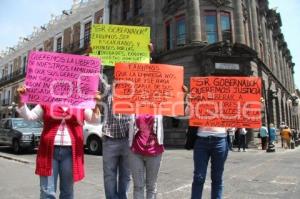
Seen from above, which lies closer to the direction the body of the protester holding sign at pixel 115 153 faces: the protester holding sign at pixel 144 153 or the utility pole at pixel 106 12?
the protester holding sign

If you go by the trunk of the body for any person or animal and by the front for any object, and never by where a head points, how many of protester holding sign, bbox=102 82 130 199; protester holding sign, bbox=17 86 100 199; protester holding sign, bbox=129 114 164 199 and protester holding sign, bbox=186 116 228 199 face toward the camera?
4

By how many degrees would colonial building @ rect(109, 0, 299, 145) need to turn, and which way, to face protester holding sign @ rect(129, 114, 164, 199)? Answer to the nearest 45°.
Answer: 0° — it already faces them

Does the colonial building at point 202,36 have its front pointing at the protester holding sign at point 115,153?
yes

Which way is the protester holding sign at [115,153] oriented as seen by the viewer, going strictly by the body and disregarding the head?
toward the camera

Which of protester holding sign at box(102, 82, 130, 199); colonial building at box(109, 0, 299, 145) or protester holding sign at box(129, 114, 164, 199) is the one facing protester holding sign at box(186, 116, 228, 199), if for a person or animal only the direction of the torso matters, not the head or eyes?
the colonial building

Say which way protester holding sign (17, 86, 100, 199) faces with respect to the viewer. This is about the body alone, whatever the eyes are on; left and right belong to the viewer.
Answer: facing the viewer

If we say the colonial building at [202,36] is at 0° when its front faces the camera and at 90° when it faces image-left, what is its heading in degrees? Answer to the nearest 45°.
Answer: approximately 0°

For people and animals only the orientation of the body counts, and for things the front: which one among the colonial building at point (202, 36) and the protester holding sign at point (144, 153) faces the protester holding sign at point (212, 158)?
the colonial building

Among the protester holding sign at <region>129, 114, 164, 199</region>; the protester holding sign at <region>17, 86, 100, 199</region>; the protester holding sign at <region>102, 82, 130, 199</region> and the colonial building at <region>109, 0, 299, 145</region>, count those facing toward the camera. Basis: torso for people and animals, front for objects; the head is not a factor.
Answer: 4

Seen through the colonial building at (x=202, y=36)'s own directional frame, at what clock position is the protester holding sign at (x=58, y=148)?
The protester holding sign is roughly at 12 o'clock from the colonial building.
